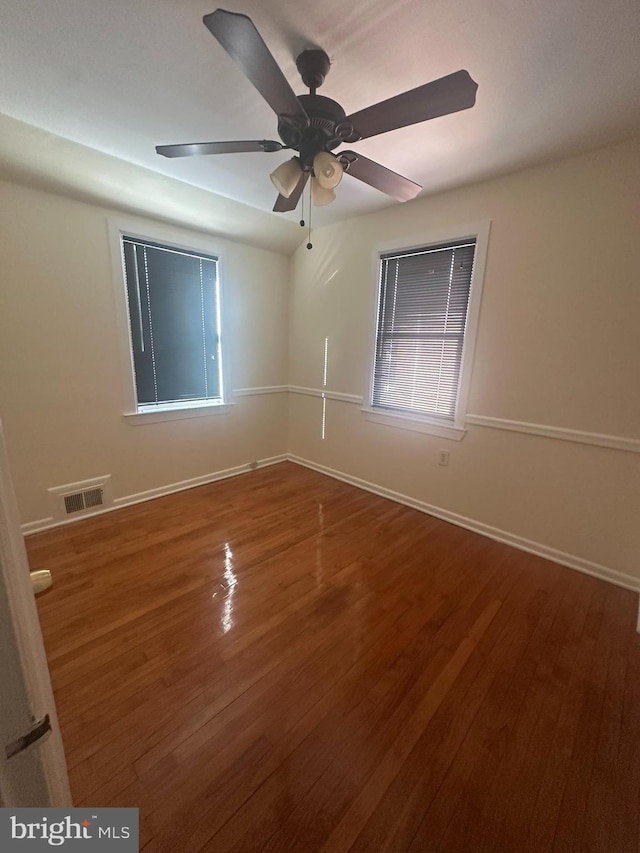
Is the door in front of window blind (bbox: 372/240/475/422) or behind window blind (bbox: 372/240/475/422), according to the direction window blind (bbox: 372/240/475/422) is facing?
in front

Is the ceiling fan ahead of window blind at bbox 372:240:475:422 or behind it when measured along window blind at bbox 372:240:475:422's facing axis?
ahead

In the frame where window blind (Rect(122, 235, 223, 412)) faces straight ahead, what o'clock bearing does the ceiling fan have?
The ceiling fan is roughly at 1 o'clock from the window blind.

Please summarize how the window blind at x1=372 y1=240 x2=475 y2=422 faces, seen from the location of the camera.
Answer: facing the viewer and to the left of the viewer

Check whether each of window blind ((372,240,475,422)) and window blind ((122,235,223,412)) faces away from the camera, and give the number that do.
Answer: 0

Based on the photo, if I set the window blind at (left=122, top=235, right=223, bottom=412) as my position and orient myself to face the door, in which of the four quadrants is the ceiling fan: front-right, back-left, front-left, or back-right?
front-left

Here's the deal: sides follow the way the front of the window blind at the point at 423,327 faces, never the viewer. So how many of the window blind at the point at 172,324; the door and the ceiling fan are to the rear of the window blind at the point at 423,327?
0

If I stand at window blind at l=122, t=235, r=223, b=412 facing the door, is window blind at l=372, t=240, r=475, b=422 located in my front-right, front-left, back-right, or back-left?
front-left

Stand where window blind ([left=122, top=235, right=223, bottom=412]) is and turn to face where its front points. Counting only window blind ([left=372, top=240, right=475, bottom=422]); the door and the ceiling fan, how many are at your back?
0

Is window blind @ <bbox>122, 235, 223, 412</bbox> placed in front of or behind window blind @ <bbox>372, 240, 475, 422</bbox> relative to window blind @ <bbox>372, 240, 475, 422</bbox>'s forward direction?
in front

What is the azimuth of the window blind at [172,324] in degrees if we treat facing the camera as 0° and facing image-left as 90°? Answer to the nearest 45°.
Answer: approximately 315°

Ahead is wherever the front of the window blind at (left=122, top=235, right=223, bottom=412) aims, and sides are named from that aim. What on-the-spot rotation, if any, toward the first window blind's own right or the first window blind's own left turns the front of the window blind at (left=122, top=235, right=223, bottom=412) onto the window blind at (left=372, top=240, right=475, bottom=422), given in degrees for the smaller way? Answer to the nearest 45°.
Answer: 0° — it already faces it

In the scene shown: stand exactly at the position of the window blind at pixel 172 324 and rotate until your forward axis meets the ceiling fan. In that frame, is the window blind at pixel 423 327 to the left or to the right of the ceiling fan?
left

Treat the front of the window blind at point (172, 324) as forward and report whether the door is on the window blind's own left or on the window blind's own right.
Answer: on the window blind's own right
